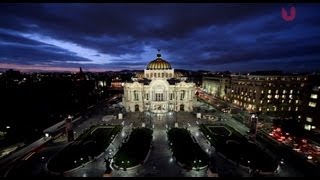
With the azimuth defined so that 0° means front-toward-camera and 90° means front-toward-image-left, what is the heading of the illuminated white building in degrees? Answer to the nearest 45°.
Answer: approximately 0°

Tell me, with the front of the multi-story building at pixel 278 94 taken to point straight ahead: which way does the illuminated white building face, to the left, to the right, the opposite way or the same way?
to the left

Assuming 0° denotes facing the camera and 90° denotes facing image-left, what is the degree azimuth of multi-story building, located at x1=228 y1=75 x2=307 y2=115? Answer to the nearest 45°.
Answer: approximately 45°

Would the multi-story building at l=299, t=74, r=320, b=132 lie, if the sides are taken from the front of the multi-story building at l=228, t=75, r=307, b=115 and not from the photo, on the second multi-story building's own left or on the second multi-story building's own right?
on the second multi-story building's own left

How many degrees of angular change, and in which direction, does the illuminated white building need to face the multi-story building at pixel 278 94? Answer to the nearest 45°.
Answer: approximately 90° to its left
